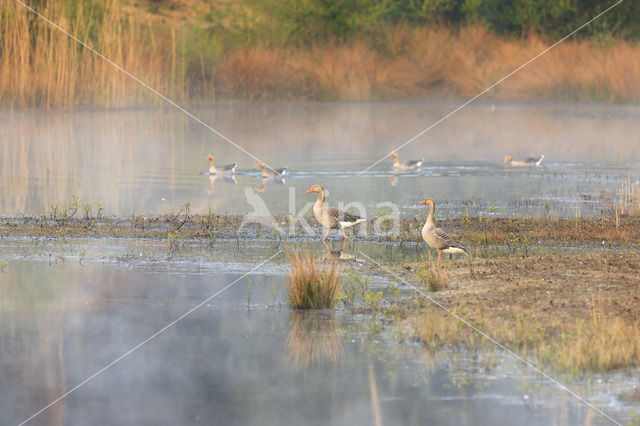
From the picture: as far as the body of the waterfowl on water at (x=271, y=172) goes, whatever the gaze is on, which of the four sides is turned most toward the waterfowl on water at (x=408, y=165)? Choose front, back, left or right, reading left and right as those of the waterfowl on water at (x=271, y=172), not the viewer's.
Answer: back

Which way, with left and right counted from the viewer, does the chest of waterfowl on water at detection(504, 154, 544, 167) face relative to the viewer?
facing to the left of the viewer

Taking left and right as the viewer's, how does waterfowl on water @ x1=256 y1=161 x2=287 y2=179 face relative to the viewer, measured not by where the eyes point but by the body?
facing to the left of the viewer

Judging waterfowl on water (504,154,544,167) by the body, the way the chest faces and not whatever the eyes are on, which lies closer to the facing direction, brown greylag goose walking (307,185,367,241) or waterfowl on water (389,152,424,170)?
the waterfowl on water

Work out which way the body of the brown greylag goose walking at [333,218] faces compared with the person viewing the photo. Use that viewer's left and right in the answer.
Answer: facing to the left of the viewer
